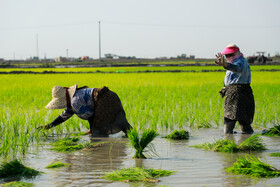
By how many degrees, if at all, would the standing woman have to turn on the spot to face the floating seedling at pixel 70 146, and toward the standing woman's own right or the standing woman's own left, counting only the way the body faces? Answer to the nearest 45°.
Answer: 0° — they already face it

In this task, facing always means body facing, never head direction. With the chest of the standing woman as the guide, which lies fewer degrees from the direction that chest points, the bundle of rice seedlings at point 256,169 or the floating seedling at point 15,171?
the floating seedling

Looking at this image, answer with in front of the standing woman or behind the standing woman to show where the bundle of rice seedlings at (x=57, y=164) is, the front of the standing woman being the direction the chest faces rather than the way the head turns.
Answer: in front

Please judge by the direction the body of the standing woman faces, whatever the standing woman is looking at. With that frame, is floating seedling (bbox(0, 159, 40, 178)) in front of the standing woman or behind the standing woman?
in front

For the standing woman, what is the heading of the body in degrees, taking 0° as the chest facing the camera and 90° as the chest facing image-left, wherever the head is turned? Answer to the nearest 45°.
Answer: approximately 45°

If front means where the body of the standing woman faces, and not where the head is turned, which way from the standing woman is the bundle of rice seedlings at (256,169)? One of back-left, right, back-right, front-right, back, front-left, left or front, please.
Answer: front-left

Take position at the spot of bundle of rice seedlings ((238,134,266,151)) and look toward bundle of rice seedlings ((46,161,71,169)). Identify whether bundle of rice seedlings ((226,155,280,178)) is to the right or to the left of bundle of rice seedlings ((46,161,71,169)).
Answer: left

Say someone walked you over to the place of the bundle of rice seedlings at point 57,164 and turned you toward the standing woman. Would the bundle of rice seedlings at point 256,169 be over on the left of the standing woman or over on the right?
right

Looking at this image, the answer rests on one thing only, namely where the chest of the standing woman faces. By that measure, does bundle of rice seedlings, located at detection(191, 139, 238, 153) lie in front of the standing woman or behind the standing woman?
in front

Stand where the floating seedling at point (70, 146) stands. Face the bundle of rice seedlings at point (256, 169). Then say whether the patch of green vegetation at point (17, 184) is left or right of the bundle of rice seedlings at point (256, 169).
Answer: right

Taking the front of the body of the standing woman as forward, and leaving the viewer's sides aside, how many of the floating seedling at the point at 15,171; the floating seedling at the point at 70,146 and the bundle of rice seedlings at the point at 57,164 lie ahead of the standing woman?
3
